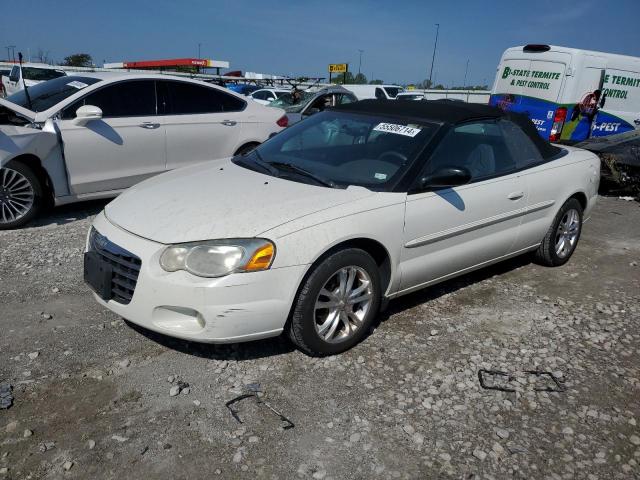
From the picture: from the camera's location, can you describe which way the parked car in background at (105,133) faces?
facing the viewer and to the left of the viewer

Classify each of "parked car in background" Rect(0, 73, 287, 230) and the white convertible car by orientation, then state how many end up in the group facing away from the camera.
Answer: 0

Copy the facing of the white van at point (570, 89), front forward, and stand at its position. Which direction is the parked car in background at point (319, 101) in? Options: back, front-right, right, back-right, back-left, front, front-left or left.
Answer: back-left

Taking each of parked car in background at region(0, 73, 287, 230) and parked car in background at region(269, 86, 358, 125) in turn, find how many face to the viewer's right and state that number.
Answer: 0

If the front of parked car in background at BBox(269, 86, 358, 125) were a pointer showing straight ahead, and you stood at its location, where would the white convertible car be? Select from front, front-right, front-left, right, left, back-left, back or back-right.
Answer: front-left

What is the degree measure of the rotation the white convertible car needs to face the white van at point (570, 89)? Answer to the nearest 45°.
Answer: approximately 180°

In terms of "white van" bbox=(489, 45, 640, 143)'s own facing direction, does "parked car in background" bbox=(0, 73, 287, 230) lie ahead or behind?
behind

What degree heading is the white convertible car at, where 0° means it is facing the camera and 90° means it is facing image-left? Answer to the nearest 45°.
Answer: approximately 45°

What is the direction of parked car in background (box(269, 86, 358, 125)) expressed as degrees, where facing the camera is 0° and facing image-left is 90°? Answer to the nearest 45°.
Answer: approximately 45°

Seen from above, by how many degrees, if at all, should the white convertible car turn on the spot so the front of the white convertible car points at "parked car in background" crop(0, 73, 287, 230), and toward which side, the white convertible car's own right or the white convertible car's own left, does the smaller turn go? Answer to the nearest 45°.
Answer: approximately 90° to the white convertible car's own right

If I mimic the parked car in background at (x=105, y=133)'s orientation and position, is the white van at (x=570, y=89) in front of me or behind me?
behind

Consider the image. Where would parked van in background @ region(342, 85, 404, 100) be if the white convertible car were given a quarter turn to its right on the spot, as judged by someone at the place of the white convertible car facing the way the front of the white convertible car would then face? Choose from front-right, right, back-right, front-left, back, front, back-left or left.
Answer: front-right

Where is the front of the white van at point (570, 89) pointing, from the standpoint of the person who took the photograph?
facing away from the viewer and to the right of the viewer
